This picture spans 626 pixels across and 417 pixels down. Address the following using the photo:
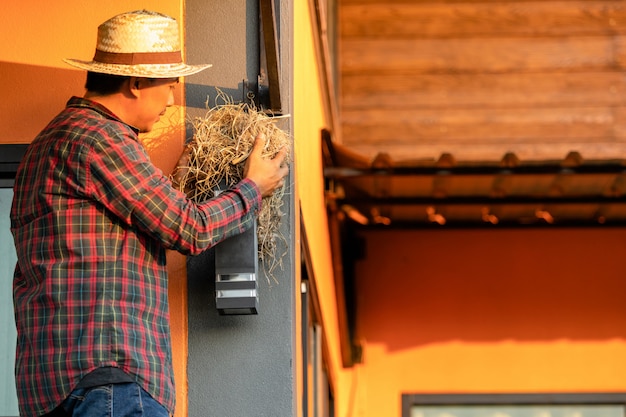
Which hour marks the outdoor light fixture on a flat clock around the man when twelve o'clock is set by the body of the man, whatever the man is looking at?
The outdoor light fixture is roughly at 12 o'clock from the man.

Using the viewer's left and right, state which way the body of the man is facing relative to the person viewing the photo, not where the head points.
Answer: facing away from the viewer and to the right of the viewer
